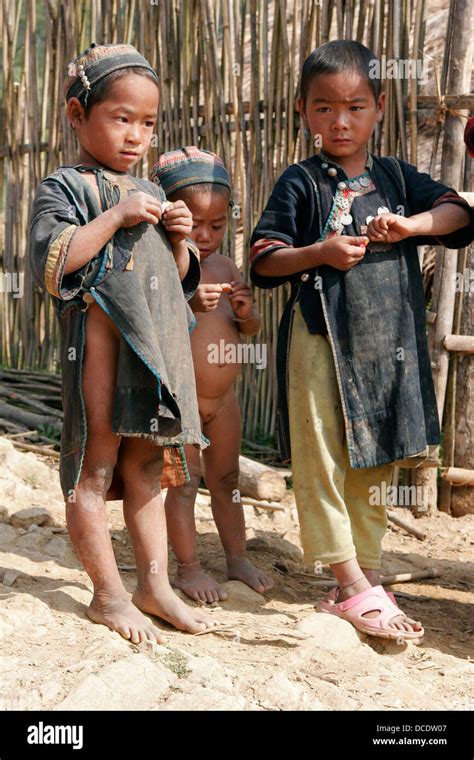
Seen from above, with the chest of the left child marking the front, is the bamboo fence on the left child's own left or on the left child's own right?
on the left child's own left

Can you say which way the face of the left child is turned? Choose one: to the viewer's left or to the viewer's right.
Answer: to the viewer's right

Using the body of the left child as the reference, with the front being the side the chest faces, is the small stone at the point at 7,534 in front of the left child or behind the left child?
behind

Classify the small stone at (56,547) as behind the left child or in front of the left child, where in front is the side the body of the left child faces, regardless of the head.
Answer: behind

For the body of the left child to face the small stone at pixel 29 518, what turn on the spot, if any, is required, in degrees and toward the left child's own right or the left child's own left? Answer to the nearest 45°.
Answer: approximately 135° to the left child's own left

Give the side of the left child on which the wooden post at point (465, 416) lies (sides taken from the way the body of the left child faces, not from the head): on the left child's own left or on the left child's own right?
on the left child's own left

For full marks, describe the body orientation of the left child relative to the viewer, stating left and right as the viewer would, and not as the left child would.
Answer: facing the viewer and to the right of the viewer

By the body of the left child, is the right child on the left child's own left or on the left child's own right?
on the left child's own left
